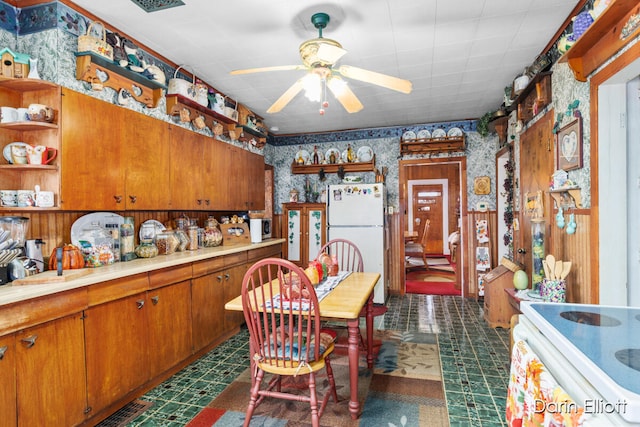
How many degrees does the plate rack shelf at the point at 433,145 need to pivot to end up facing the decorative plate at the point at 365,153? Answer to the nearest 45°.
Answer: approximately 90° to its right

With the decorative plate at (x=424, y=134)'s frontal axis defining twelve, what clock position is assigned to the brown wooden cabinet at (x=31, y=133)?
The brown wooden cabinet is roughly at 1 o'clock from the decorative plate.

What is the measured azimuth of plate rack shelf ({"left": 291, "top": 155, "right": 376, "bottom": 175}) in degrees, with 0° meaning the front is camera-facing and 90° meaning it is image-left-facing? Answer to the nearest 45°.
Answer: approximately 0°

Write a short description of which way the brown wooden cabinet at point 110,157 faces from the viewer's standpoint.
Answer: facing the viewer and to the right of the viewer

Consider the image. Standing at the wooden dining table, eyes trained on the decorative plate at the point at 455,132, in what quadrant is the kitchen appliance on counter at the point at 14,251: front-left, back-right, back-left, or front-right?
back-left

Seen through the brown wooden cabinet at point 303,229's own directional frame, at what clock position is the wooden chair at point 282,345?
The wooden chair is roughly at 12 o'clock from the brown wooden cabinet.

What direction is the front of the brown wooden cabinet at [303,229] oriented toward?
toward the camera

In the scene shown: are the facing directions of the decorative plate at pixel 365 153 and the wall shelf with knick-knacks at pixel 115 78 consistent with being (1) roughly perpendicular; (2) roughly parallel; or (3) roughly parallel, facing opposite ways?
roughly perpendicular

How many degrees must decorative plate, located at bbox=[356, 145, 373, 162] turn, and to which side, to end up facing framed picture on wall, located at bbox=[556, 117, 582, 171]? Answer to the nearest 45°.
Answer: approximately 45° to its left

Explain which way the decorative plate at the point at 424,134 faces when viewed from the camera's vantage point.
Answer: facing the viewer

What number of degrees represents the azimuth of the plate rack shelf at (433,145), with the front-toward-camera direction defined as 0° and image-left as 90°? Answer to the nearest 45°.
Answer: approximately 0°

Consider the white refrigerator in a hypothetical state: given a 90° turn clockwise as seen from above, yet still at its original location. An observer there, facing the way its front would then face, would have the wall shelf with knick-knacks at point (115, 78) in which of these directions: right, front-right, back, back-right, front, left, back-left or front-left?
front-left

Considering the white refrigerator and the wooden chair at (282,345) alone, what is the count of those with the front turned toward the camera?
1

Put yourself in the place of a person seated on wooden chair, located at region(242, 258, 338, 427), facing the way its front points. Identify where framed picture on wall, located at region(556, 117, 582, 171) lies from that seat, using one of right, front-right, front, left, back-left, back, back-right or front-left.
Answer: front-right
